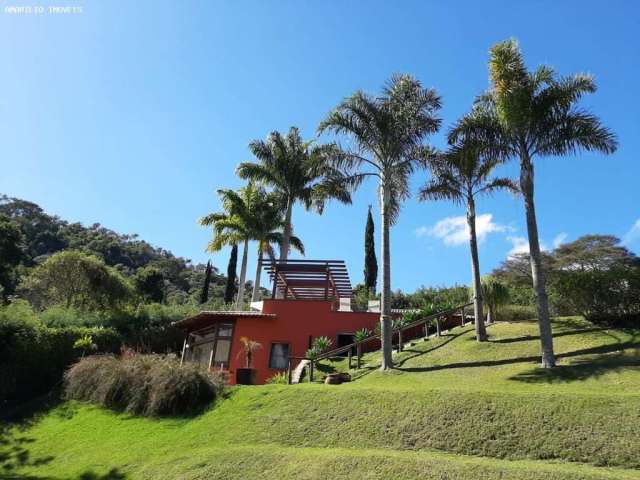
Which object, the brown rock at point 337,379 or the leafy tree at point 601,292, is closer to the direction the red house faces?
the brown rock

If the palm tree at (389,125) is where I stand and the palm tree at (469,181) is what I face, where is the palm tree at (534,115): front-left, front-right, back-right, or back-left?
front-right

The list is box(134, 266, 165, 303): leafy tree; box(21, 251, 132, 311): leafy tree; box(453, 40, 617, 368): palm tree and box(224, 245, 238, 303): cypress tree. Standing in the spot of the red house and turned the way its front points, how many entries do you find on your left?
1

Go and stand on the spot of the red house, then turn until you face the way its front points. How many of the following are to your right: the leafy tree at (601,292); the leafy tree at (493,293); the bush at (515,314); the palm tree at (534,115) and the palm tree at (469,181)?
0

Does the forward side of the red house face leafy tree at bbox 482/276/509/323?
no

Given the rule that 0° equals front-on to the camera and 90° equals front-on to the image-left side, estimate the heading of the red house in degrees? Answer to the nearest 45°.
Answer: approximately 45°

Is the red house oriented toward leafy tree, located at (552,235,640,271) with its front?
no

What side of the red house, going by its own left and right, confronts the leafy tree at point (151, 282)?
right

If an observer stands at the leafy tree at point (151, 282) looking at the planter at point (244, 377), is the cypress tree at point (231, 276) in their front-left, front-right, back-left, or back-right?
front-left

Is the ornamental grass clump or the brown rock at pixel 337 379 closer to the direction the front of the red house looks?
the ornamental grass clump

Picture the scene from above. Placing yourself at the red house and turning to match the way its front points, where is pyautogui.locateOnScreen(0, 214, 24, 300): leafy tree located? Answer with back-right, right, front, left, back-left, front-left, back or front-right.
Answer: right

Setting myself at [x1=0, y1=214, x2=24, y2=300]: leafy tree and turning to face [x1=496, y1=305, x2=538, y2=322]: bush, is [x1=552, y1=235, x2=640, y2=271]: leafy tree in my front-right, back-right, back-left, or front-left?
front-left

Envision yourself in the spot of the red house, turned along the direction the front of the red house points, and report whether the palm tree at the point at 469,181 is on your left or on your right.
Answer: on your left

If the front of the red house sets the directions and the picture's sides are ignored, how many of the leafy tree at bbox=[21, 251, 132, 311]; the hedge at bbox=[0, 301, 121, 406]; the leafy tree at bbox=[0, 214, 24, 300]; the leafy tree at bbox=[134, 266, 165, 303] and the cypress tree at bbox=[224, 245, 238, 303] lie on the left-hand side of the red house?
0

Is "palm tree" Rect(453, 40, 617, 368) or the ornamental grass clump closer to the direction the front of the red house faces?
the ornamental grass clump
